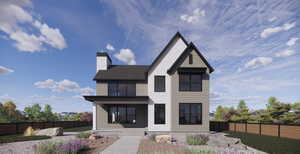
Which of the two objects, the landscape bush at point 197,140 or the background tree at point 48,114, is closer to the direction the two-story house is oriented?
the landscape bush

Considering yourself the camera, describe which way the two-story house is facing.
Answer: facing the viewer

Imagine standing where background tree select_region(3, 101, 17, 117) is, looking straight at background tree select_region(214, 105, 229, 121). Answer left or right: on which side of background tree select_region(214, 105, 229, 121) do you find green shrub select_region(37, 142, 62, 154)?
right

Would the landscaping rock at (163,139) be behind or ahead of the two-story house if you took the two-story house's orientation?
ahead

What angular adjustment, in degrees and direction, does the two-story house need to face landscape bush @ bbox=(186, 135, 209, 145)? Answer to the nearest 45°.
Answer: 0° — it already faces it
